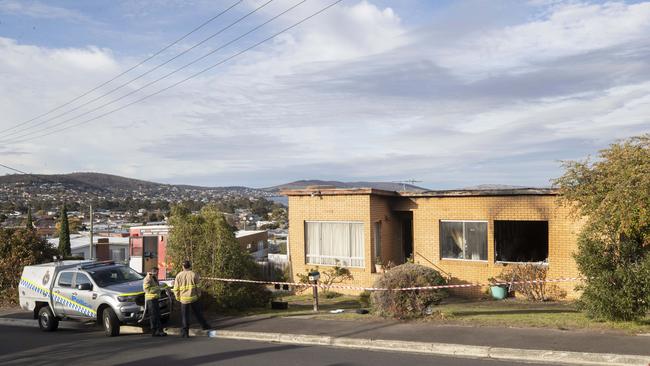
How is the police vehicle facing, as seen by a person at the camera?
facing the viewer and to the right of the viewer

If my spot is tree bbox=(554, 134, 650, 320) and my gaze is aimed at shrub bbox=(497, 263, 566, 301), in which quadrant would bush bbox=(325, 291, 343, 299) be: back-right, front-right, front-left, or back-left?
front-left

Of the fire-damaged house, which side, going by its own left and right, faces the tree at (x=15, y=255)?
right

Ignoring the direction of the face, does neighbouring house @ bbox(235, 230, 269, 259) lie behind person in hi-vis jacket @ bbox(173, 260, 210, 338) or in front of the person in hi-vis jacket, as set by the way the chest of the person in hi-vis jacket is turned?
in front

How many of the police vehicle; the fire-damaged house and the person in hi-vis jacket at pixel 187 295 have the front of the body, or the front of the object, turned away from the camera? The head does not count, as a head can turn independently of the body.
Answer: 1

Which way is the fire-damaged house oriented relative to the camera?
toward the camera

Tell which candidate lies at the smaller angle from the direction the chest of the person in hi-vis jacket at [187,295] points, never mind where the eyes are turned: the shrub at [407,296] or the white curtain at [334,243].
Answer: the white curtain

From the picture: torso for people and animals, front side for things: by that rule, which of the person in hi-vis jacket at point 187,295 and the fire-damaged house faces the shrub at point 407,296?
the fire-damaged house

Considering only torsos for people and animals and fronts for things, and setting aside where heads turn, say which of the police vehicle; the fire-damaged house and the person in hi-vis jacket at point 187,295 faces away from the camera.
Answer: the person in hi-vis jacket

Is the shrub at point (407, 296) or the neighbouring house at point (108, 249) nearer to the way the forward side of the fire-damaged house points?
the shrub

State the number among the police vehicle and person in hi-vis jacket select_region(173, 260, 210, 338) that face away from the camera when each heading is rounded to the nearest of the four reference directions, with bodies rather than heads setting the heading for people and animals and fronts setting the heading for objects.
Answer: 1

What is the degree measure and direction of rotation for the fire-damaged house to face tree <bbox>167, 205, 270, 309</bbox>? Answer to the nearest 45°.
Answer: approximately 45° to its right

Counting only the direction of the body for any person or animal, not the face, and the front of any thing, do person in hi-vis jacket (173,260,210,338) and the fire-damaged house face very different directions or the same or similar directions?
very different directions

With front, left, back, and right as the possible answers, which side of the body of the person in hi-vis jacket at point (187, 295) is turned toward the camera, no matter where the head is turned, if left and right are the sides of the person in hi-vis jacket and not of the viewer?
back

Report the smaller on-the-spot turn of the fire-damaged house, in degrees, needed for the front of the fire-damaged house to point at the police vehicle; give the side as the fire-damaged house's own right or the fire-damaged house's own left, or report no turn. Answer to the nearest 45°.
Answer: approximately 45° to the fire-damaged house's own right
